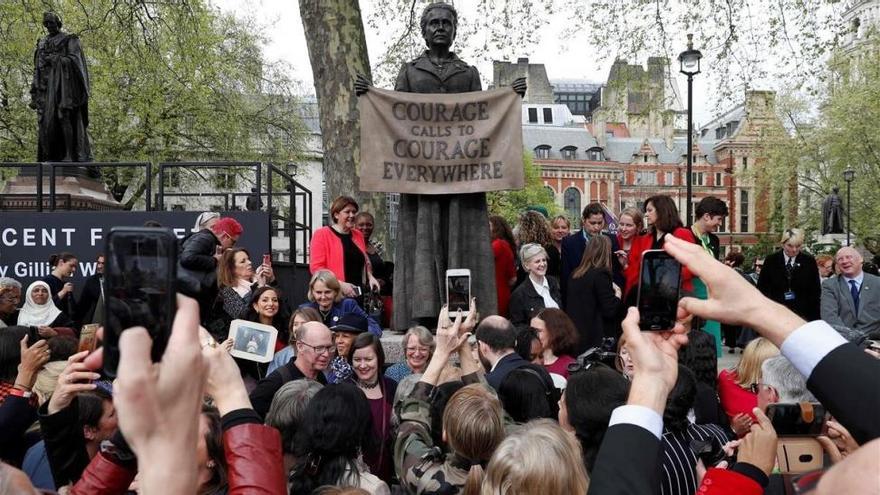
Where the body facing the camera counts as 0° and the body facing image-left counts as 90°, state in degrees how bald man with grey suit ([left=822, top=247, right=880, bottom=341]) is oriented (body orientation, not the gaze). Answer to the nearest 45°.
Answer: approximately 0°

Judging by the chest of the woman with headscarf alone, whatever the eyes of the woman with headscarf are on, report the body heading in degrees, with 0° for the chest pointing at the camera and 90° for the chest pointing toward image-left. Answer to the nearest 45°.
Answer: approximately 0°

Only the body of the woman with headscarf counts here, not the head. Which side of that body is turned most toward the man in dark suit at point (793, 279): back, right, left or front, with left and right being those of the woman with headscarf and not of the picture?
left

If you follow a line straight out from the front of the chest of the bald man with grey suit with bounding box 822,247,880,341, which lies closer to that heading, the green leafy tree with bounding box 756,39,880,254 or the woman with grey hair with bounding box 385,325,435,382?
the woman with grey hair

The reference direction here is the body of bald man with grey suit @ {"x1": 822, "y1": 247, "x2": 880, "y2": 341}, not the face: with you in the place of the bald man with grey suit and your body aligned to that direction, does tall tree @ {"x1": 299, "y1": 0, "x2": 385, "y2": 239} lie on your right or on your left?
on your right

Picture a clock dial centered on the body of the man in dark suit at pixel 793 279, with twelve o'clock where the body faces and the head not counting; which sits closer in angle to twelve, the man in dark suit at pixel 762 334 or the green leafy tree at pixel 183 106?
the man in dark suit

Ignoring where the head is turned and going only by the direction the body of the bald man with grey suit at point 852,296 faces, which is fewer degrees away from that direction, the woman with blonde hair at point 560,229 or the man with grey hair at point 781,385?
the man with grey hair

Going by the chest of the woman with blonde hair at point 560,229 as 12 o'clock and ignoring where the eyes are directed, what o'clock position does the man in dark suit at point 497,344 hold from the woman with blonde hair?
The man in dark suit is roughly at 12 o'clock from the woman with blonde hair.

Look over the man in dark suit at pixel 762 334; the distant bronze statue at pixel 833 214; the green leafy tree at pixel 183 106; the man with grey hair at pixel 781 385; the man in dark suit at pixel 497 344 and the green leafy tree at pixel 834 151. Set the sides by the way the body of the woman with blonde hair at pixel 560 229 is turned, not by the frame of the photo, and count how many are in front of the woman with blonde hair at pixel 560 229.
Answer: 3

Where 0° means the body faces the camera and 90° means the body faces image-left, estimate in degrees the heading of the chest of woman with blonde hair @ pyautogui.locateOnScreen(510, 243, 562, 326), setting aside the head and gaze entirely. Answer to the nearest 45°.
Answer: approximately 315°
